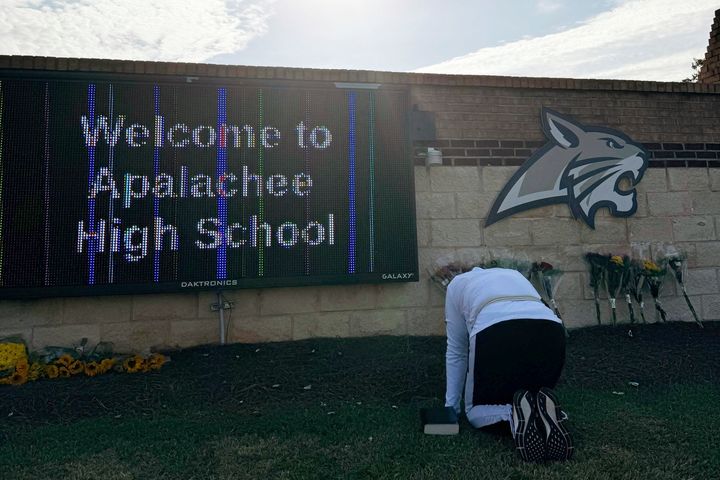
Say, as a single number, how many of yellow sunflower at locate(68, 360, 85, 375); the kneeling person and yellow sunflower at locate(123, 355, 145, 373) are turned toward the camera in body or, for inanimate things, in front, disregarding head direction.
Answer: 2

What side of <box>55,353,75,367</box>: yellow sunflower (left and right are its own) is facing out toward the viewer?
front

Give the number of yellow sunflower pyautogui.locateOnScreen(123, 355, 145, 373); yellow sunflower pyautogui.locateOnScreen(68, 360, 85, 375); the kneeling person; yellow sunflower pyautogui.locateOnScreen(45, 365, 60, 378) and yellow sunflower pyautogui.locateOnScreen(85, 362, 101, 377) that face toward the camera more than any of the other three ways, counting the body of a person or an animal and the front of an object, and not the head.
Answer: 4

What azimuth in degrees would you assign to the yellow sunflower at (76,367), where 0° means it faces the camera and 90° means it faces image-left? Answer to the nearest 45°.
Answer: approximately 0°

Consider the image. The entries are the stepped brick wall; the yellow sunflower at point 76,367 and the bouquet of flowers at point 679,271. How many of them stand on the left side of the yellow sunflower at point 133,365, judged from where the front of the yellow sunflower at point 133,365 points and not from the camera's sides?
2

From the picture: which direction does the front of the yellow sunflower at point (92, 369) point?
toward the camera

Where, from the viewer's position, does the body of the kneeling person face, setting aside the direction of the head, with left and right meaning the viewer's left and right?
facing away from the viewer and to the left of the viewer

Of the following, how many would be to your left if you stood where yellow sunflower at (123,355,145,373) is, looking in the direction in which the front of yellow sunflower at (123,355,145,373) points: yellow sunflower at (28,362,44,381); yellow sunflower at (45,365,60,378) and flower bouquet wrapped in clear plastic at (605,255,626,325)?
1

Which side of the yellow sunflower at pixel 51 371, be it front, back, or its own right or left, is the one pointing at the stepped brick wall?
left

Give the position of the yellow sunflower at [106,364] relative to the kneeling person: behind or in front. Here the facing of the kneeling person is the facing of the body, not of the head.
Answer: in front

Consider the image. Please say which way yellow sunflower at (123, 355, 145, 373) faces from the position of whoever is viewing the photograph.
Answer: facing the viewer

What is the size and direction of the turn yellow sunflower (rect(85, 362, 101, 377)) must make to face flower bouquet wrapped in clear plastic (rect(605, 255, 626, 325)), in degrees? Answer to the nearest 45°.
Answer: approximately 90° to its left
